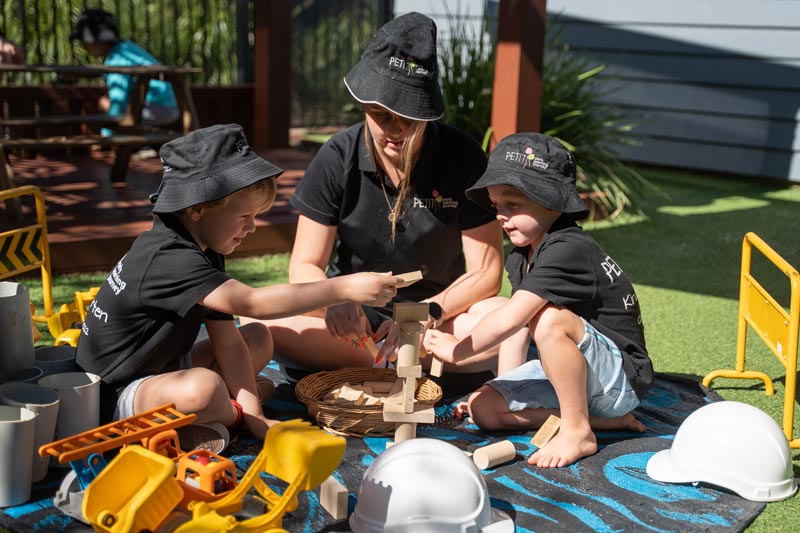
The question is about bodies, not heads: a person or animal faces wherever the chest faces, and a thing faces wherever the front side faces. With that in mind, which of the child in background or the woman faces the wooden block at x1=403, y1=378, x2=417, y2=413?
the woman

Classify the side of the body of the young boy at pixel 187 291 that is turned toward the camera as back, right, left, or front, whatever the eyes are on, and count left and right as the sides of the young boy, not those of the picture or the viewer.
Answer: right

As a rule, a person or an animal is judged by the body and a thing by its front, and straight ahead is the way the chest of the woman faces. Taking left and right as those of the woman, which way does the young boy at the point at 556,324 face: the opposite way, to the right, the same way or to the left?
to the right

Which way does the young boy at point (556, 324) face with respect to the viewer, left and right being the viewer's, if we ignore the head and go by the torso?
facing to the left of the viewer

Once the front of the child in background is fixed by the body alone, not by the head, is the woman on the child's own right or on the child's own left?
on the child's own left

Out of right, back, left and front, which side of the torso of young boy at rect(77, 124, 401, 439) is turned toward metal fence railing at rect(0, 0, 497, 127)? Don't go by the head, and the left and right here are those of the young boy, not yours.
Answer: left

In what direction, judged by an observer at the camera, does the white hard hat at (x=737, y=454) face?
facing to the left of the viewer

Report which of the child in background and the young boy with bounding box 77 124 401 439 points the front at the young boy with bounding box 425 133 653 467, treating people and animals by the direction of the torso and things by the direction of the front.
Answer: the young boy with bounding box 77 124 401 439

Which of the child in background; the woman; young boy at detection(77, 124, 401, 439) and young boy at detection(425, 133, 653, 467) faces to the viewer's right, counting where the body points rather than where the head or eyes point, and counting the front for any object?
young boy at detection(77, 124, 401, 439)

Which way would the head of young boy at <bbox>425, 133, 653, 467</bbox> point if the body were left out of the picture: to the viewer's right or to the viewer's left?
to the viewer's left
